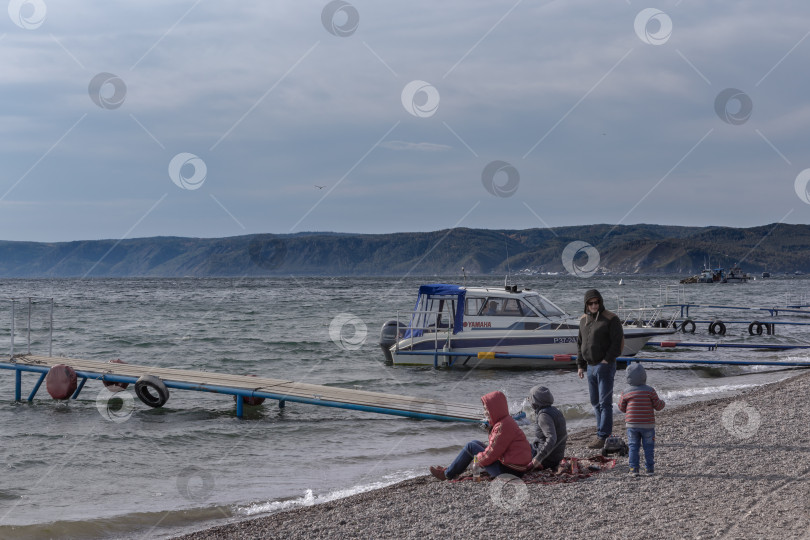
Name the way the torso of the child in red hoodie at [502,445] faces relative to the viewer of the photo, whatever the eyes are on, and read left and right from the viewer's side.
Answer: facing to the left of the viewer

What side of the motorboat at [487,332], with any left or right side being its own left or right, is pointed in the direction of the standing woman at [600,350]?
right

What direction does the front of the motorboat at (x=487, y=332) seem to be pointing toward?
to the viewer's right

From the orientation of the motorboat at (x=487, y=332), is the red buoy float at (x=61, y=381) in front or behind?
behind

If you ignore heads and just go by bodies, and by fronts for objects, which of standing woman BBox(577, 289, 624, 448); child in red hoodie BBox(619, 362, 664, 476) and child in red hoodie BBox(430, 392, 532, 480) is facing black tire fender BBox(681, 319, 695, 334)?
child in red hoodie BBox(619, 362, 664, 476)

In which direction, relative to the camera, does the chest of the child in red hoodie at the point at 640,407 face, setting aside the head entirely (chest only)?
away from the camera

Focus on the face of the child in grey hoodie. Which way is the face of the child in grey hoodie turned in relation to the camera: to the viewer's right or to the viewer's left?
to the viewer's left

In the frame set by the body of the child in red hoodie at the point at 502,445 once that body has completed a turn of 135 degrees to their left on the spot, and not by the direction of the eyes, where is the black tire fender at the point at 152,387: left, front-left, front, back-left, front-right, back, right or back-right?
back

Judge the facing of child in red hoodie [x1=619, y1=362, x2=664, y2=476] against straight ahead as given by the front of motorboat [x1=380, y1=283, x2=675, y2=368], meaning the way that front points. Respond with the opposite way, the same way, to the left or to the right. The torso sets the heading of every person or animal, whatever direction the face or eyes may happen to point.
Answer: to the left

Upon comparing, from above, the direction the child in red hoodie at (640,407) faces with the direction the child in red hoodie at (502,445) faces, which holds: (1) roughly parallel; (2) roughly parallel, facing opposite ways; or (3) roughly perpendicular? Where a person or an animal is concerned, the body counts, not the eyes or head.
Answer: roughly perpendicular

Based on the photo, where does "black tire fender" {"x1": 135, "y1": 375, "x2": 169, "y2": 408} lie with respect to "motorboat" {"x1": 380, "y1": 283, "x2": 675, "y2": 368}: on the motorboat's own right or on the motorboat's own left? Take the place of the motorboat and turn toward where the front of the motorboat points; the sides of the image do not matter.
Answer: on the motorboat's own right

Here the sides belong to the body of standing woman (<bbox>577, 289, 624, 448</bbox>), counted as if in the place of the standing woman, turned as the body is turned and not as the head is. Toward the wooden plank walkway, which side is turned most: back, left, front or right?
right

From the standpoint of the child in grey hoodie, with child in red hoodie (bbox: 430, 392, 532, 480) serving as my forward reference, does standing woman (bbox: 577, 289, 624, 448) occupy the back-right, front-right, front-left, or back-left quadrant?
back-right

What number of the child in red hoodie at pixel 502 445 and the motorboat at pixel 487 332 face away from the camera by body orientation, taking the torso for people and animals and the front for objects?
0

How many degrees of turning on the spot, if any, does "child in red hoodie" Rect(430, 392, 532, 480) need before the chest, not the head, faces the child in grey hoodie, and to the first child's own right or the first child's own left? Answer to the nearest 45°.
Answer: approximately 135° to the first child's own right
